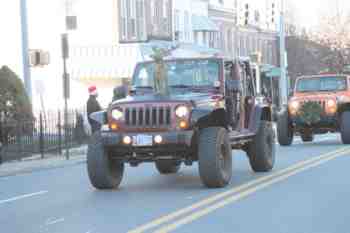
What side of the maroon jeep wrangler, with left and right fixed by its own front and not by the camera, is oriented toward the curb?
right

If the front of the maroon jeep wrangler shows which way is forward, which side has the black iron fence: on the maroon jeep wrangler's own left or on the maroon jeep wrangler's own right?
on the maroon jeep wrangler's own right
